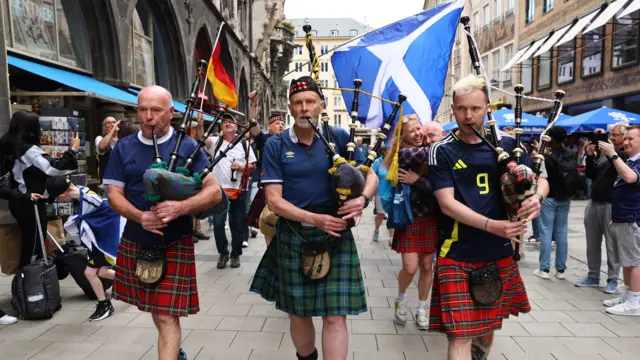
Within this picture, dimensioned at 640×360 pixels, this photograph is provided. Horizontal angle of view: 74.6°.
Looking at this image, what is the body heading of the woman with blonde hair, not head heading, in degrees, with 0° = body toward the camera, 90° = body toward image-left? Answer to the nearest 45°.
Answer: approximately 0°

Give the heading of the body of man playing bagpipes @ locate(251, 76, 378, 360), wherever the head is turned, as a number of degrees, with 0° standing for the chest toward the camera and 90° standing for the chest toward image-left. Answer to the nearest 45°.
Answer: approximately 0°

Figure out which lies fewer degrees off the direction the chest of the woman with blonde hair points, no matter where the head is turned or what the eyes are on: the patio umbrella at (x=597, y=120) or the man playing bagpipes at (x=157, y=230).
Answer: the man playing bagpipes

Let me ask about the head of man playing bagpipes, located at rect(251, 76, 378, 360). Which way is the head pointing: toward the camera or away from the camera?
toward the camera

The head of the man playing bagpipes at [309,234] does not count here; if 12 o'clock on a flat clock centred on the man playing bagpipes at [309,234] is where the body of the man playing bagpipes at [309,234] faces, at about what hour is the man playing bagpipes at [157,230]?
the man playing bagpipes at [157,230] is roughly at 3 o'clock from the man playing bagpipes at [309,234].

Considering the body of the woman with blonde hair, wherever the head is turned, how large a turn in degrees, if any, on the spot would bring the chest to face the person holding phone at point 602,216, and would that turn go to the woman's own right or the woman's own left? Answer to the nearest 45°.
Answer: approximately 135° to the woman's own left

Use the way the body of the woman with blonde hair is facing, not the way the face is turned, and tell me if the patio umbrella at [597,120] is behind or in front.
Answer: behind

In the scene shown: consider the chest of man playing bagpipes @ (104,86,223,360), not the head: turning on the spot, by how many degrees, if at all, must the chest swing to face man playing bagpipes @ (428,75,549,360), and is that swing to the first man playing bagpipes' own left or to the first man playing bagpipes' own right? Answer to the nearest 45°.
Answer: approximately 45° to the first man playing bagpipes' own left

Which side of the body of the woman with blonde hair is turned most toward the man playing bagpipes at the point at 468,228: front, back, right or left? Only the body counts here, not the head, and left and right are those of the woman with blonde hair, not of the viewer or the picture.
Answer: front

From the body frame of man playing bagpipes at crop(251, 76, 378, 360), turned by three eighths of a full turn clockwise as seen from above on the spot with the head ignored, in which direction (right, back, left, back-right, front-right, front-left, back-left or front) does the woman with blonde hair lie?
right

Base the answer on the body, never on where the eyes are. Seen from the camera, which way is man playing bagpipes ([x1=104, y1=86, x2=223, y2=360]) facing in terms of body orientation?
toward the camera

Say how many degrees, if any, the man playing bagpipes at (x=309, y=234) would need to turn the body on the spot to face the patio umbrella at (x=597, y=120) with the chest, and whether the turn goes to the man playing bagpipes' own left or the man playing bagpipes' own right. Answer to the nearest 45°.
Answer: approximately 135° to the man playing bagpipes' own left

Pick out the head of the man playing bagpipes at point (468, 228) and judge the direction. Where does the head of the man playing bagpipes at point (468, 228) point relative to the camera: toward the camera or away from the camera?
toward the camera

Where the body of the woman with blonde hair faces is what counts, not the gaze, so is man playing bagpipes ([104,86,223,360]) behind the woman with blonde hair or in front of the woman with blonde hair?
in front

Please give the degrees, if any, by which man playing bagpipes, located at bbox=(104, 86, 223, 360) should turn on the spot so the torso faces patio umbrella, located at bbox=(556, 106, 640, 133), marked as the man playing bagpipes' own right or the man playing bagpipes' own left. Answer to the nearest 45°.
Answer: approximately 135° to the man playing bagpipes' own left

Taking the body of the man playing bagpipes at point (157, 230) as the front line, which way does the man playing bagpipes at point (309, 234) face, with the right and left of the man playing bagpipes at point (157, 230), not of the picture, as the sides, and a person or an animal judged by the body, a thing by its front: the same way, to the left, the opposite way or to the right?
the same way

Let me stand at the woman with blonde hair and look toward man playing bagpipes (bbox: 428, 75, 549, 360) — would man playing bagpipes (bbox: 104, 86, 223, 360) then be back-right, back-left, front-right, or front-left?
front-right

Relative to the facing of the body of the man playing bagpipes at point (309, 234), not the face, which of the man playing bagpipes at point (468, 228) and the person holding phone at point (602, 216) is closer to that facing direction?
the man playing bagpipes

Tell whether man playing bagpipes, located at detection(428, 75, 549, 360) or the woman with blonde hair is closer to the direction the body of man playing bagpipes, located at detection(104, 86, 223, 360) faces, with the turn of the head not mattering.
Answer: the man playing bagpipes

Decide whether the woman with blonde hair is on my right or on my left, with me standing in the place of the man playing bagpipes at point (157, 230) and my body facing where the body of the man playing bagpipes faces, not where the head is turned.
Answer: on my left
